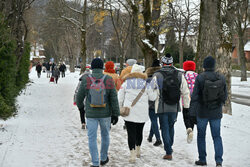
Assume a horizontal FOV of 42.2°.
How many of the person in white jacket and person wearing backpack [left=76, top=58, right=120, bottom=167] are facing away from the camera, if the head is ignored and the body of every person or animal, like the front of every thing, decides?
2

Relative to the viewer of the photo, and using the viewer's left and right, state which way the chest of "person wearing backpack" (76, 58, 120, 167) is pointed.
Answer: facing away from the viewer

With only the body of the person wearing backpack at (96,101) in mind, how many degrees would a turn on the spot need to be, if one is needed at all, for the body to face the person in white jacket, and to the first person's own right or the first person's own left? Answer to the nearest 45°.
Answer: approximately 45° to the first person's own right

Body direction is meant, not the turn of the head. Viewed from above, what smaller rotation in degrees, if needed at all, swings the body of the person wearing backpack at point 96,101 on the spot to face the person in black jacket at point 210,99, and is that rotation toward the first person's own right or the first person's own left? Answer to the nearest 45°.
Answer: approximately 90° to the first person's own right

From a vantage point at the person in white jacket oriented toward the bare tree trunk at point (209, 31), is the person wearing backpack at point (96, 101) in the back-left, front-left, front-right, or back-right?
back-left

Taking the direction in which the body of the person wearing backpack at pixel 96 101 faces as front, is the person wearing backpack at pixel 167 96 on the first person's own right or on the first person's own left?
on the first person's own right

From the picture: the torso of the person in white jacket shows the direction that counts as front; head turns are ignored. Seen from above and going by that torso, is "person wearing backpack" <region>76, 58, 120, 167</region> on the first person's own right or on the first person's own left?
on the first person's own left

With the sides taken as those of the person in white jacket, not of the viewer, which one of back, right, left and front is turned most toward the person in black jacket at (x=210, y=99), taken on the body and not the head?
right

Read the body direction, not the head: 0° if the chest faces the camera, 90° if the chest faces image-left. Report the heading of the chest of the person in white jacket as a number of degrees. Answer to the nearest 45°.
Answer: approximately 180°

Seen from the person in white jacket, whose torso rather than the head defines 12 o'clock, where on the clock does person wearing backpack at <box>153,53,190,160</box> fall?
The person wearing backpack is roughly at 2 o'clock from the person in white jacket.
